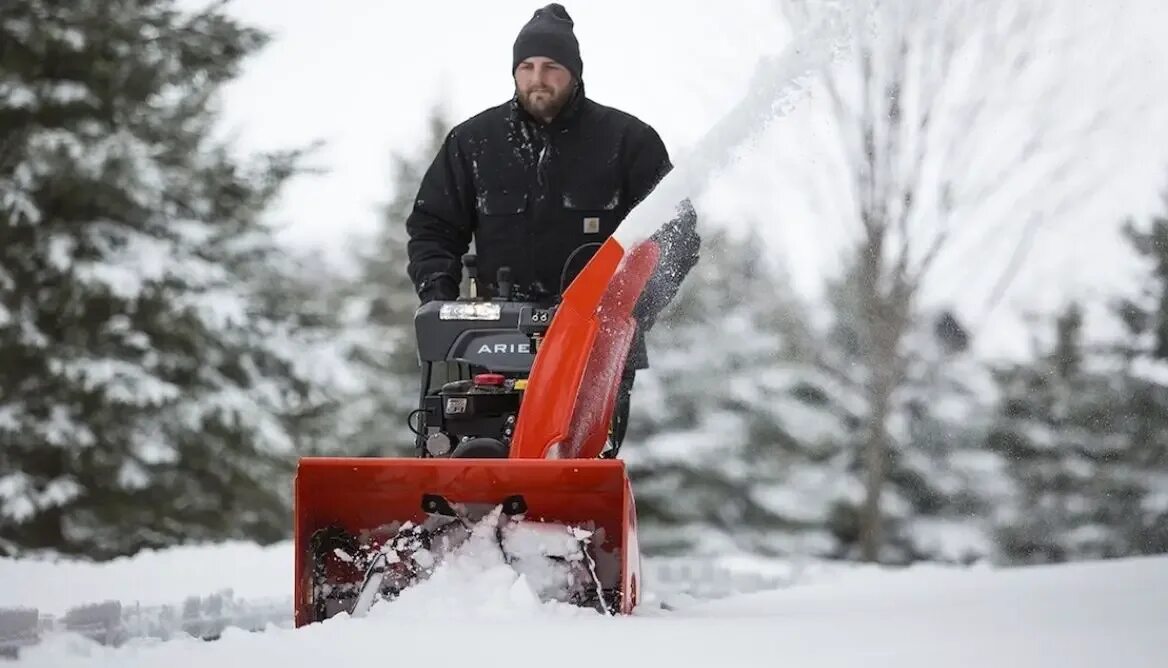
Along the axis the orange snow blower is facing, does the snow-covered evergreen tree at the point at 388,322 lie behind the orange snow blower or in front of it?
behind

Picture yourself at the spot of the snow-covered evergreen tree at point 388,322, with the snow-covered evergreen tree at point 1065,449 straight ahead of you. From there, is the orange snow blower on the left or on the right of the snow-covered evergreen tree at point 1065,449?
right

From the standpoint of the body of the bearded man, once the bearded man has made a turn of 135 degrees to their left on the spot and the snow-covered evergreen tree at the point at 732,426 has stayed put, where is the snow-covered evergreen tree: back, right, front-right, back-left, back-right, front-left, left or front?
front-left

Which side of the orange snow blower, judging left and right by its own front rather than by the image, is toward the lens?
front

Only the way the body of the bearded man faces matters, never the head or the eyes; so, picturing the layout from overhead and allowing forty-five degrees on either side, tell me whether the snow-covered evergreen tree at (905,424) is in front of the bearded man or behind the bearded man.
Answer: behind

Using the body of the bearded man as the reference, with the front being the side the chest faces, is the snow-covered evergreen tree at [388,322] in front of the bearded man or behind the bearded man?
behind

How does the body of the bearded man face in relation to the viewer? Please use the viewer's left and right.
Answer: facing the viewer

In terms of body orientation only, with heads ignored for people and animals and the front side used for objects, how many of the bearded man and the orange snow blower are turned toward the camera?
2
